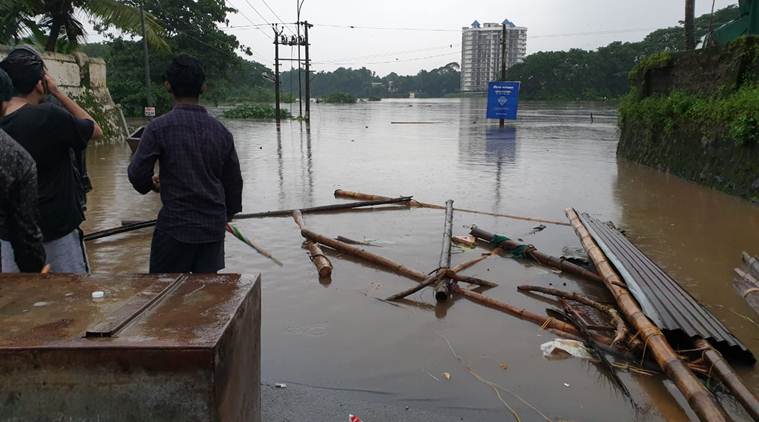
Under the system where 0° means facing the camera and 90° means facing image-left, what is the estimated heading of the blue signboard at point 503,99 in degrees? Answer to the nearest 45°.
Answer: approximately 0°

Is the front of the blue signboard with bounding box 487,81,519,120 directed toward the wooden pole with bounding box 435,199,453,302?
yes

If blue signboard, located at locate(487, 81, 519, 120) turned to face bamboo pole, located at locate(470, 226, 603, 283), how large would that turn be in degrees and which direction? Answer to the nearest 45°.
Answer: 0° — it already faces it

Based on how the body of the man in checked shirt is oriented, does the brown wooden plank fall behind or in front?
behind

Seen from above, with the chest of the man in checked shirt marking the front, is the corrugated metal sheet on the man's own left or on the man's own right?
on the man's own right

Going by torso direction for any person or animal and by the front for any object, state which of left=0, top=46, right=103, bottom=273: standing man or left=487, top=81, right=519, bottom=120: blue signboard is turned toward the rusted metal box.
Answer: the blue signboard

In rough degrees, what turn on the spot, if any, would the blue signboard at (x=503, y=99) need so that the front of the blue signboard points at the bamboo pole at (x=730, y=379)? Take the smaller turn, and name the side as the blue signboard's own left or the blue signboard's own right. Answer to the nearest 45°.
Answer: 0° — it already faces it

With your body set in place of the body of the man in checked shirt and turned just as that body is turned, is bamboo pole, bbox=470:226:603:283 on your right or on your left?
on your right

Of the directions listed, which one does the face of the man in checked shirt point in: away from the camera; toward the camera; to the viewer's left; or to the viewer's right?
away from the camera

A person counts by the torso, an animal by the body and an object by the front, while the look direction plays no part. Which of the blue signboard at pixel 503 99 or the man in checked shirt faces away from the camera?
the man in checked shirt

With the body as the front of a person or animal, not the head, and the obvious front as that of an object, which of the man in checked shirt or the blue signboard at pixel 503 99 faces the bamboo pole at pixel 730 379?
the blue signboard

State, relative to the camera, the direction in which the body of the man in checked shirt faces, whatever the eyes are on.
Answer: away from the camera

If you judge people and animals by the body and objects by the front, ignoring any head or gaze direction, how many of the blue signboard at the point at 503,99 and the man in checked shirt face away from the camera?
1
